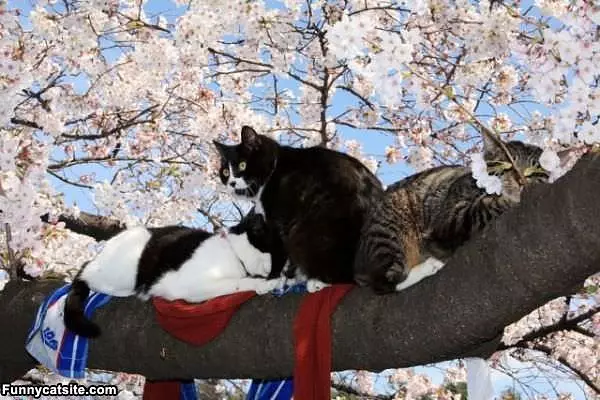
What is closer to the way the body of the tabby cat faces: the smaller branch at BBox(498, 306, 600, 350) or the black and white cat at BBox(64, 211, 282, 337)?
the smaller branch

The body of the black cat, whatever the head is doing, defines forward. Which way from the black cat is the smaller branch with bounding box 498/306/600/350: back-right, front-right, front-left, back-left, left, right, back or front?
back-right

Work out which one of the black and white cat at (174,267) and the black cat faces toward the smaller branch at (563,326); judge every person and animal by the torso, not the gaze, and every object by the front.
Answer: the black and white cat

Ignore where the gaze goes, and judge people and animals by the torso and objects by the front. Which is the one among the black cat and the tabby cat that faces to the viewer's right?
the tabby cat

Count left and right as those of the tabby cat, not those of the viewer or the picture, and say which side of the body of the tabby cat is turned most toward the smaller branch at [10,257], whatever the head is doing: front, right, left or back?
back

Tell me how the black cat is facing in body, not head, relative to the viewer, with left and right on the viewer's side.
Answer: facing to the left of the viewer

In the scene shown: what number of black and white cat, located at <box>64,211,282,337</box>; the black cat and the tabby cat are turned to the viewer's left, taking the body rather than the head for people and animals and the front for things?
1

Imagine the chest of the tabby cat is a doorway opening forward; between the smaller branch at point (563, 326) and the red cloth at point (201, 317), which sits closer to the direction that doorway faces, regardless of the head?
the smaller branch

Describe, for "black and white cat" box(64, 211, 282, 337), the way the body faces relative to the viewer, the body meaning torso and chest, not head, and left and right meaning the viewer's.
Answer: facing to the right of the viewer

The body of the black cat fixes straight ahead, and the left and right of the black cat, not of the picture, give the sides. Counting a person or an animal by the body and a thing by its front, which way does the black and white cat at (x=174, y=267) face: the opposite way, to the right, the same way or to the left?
the opposite way

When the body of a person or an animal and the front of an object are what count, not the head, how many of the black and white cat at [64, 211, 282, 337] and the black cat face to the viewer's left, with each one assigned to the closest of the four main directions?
1

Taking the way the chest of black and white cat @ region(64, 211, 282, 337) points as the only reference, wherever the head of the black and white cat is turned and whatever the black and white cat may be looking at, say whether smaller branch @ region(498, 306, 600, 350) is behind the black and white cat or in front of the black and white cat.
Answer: in front

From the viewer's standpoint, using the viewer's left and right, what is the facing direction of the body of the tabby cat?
facing to the right of the viewer

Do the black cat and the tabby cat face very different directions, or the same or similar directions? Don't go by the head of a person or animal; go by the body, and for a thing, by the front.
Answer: very different directions
